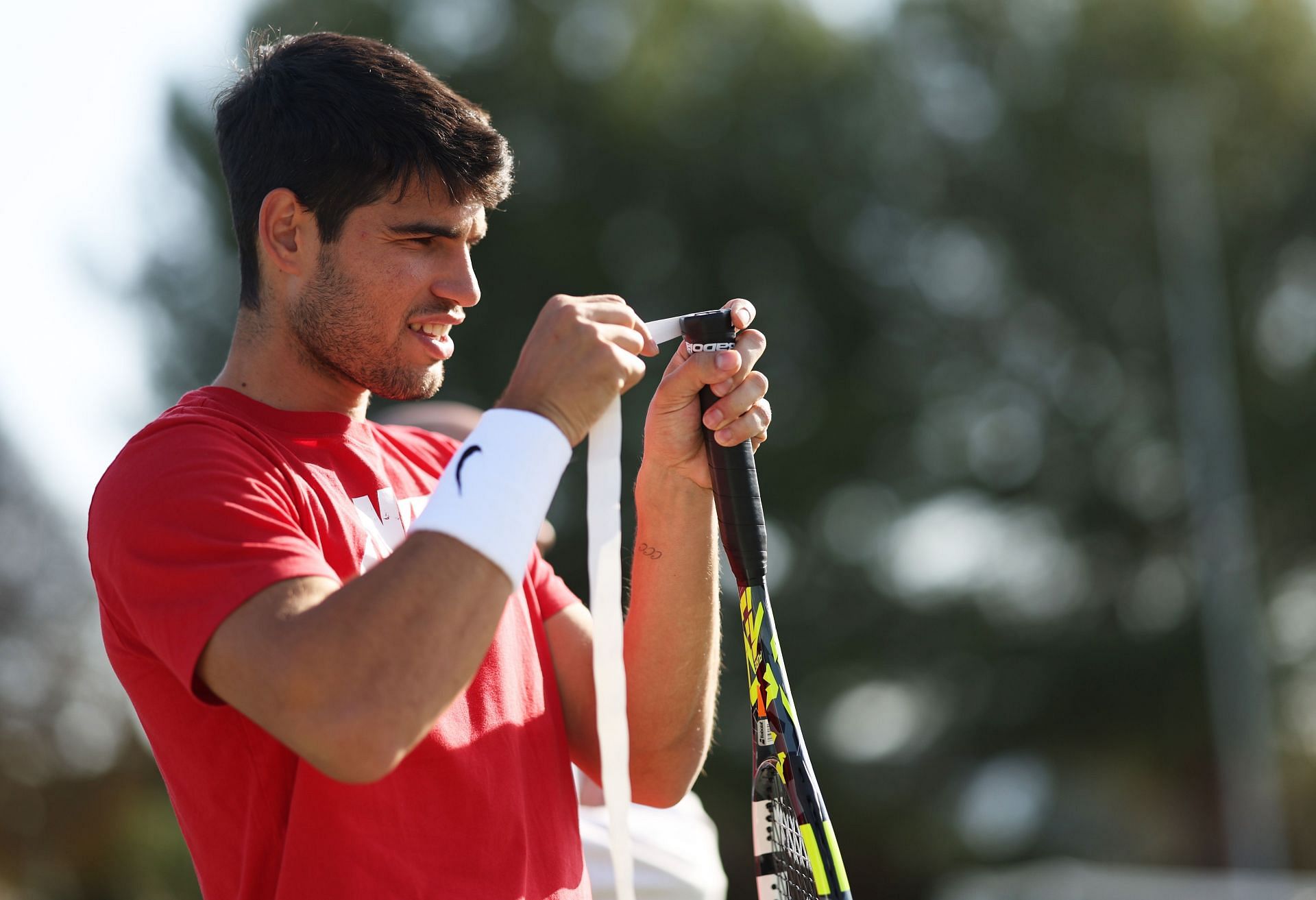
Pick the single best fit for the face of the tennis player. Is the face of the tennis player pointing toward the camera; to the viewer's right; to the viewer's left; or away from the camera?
to the viewer's right

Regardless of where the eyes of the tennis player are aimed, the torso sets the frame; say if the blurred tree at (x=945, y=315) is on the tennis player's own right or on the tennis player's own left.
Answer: on the tennis player's own left

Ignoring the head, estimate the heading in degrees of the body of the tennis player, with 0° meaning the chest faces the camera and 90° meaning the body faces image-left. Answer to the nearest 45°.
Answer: approximately 315°
